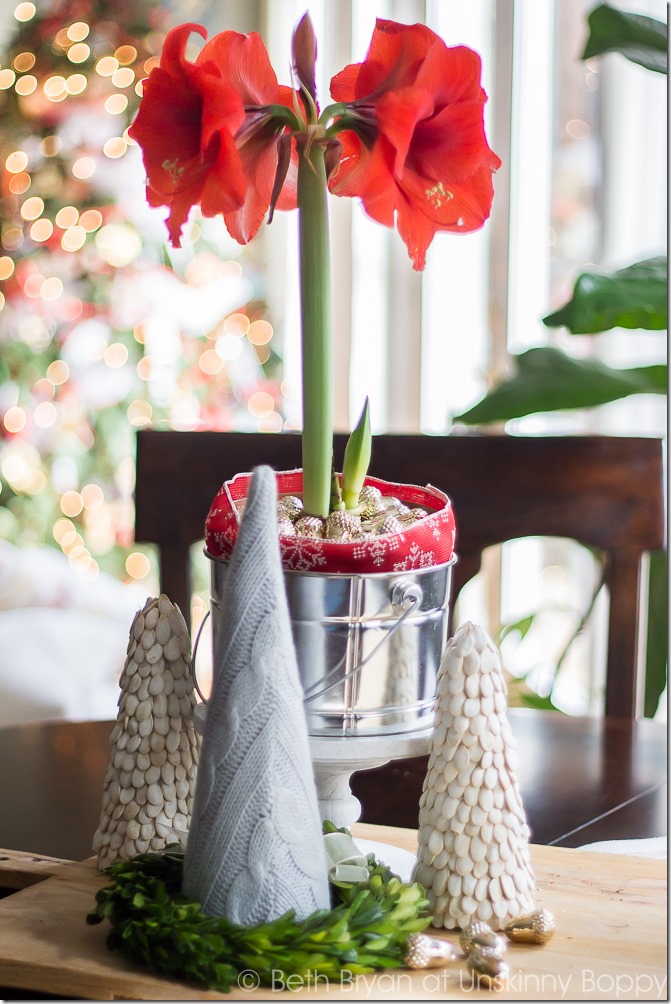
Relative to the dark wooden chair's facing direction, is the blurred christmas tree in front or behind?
behind

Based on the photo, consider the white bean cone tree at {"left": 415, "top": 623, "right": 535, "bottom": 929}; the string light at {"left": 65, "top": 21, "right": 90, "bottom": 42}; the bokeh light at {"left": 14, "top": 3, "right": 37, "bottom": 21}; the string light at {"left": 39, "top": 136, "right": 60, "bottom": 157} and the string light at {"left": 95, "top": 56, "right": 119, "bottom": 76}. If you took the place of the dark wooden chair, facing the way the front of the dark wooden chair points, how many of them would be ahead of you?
1

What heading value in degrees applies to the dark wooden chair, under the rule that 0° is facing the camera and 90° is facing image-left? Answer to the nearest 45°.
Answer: approximately 0°

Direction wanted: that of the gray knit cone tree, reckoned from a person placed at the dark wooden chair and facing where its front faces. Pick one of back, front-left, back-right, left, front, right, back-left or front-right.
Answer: front

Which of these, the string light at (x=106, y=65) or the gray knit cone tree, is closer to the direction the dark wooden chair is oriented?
the gray knit cone tree

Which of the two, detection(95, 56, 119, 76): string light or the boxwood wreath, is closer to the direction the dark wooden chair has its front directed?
the boxwood wreath

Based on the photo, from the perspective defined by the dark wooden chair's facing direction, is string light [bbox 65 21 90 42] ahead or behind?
behind

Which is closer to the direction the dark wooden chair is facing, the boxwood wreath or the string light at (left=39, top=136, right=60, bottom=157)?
the boxwood wreath

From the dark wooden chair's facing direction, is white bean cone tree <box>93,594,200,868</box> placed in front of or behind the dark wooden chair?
in front

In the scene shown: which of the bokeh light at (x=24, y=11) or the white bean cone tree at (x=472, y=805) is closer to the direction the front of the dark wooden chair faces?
the white bean cone tree

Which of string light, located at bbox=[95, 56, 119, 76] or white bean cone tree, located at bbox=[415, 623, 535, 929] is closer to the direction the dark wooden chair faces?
the white bean cone tree

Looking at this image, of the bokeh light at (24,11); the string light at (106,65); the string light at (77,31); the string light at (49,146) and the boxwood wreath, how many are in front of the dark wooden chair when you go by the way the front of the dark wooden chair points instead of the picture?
1

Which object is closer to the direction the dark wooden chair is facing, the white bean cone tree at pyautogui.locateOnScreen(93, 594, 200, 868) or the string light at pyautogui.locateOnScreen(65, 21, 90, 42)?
the white bean cone tree

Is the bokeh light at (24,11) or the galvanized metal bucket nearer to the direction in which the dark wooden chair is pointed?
the galvanized metal bucket

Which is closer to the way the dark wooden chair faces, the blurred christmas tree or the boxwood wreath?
the boxwood wreath

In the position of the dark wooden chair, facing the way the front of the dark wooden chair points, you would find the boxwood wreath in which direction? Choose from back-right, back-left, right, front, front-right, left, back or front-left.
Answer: front

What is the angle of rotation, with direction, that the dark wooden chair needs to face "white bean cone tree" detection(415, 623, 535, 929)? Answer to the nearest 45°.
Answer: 0° — it already faces it

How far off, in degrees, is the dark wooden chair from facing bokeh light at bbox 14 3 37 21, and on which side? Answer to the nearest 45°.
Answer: approximately 135° to its right
